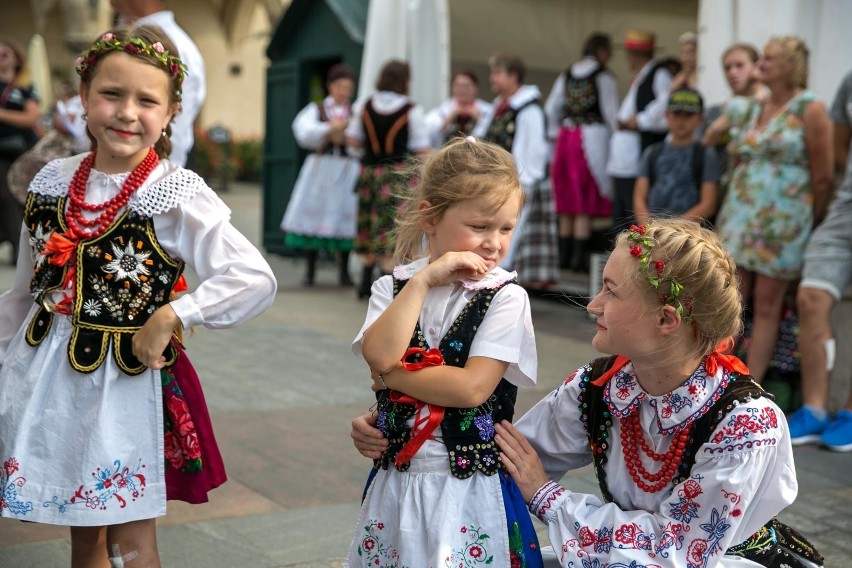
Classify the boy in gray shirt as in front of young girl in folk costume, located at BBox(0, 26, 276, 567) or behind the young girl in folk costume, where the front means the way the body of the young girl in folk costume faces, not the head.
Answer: behind

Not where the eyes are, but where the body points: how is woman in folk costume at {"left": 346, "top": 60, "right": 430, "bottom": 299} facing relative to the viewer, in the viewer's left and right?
facing away from the viewer

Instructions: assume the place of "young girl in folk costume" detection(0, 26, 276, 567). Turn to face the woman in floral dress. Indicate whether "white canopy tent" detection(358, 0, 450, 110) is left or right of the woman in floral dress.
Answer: left

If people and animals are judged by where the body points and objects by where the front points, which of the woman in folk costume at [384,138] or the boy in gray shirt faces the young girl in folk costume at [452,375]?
the boy in gray shirt

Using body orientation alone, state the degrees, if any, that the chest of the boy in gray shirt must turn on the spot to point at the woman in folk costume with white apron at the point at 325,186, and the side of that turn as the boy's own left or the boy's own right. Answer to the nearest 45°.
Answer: approximately 135° to the boy's own right

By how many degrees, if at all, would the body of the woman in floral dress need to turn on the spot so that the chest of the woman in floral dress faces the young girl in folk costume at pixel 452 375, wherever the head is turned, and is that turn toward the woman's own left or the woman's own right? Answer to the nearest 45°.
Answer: approximately 45° to the woman's own left

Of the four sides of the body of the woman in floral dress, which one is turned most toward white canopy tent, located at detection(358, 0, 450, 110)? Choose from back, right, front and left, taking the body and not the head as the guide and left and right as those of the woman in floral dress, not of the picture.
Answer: right

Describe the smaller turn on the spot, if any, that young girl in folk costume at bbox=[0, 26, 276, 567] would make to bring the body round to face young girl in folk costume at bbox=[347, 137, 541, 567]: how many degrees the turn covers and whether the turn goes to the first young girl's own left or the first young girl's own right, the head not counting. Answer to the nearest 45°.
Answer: approximately 90° to the first young girl's own left

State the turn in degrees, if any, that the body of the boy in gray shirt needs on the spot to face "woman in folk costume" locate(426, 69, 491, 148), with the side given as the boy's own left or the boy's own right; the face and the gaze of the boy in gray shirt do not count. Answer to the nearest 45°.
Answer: approximately 135° to the boy's own right
